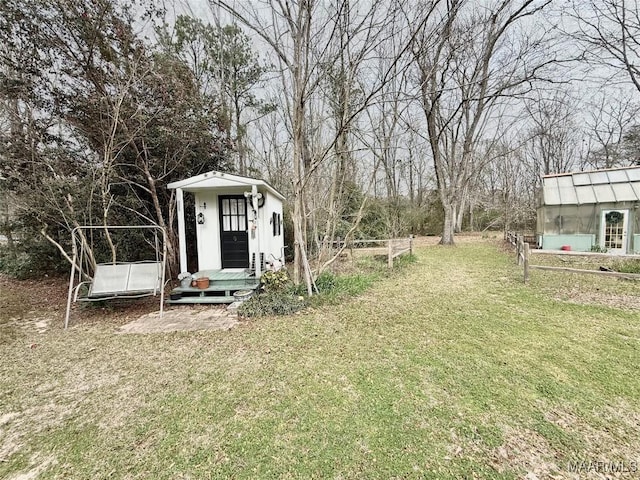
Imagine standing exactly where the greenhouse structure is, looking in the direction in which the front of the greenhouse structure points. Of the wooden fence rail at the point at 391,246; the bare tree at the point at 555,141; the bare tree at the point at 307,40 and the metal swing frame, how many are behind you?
1

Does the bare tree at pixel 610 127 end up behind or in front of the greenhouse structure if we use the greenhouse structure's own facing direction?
behind

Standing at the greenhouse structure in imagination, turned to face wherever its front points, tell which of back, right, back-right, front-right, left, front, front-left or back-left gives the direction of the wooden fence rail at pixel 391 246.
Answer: front-right

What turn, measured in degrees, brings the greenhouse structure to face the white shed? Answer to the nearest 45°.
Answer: approximately 45° to its right

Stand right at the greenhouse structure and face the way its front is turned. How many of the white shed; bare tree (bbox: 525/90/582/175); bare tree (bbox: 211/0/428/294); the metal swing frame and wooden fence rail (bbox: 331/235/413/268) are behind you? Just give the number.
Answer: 1

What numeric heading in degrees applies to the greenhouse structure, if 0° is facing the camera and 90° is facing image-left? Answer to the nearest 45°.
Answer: approximately 0°

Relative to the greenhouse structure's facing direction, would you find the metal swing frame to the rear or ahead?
ahead

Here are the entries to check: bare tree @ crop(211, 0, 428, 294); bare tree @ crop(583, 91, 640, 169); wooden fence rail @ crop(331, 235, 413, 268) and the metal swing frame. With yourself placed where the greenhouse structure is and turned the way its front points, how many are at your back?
1

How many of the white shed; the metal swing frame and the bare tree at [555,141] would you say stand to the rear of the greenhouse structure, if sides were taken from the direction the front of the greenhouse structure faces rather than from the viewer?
1

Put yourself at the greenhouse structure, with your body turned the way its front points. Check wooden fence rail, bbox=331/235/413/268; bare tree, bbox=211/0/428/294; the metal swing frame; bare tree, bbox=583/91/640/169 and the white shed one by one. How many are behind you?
1

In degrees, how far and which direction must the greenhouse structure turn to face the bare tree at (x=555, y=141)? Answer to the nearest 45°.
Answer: approximately 180°

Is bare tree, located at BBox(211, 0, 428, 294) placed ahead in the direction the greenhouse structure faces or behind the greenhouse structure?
ahead
